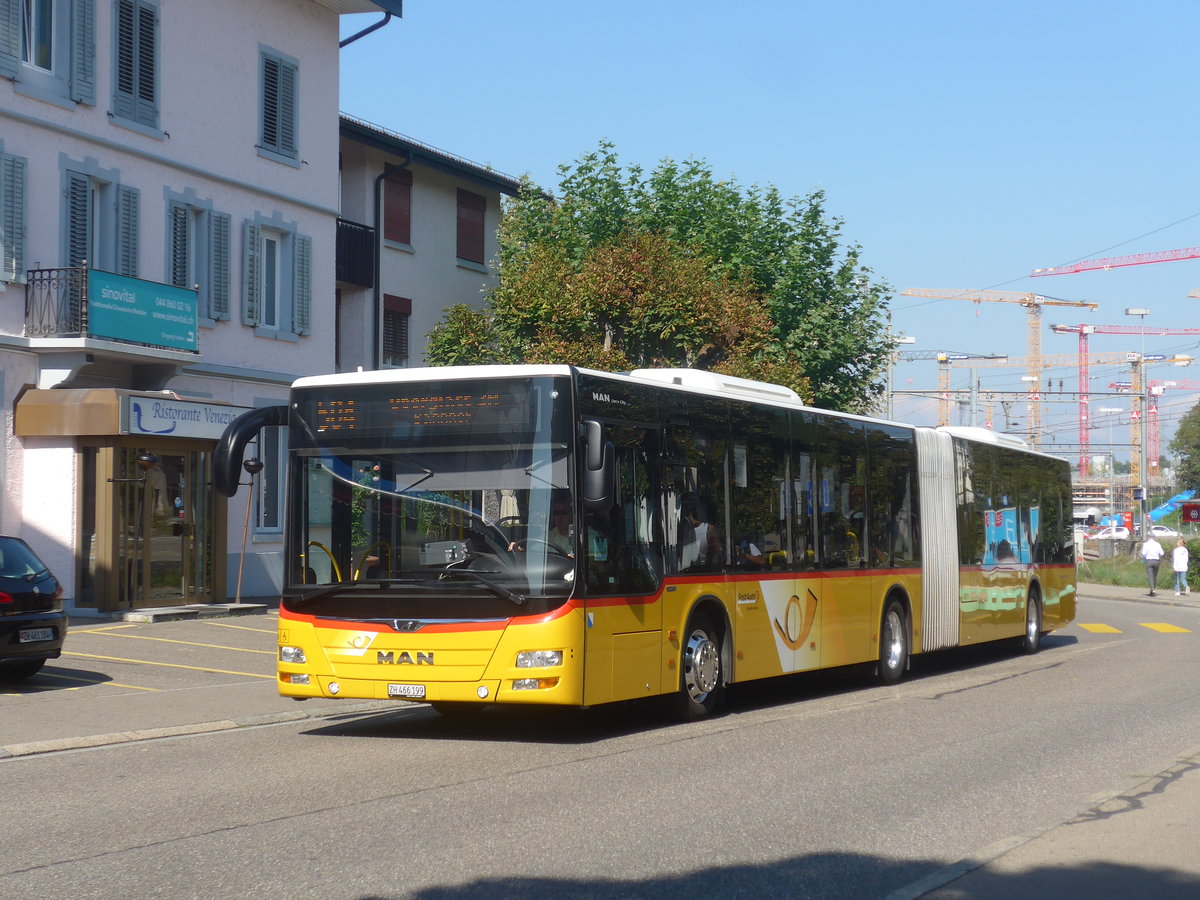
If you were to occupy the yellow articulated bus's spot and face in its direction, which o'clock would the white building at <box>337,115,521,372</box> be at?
The white building is roughly at 4 o'clock from the yellow articulated bus.

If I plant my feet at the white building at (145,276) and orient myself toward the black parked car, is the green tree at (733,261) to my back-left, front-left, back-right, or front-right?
back-left

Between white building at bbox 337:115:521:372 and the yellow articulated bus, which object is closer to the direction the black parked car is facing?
the white building

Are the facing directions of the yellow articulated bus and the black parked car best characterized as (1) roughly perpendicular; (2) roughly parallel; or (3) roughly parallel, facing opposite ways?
roughly perpendicular

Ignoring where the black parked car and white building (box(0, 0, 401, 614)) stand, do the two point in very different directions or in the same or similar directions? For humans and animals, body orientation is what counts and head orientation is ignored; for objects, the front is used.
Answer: very different directions

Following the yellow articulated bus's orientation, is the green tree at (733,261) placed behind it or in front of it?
behind

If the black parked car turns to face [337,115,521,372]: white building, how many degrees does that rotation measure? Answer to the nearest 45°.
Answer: approximately 90° to its right

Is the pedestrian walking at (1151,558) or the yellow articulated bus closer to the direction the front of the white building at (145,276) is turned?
the yellow articulated bus

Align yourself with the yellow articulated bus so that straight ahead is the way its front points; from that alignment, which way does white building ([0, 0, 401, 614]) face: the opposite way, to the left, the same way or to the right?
to the left

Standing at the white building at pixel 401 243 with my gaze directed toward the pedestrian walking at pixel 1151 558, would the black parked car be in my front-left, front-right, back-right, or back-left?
back-right

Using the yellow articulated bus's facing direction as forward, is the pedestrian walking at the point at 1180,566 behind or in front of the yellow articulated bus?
behind

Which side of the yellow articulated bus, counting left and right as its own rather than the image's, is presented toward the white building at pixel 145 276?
right

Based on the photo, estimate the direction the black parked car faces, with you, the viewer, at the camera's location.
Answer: facing away from the viewer and to the left of the viewer

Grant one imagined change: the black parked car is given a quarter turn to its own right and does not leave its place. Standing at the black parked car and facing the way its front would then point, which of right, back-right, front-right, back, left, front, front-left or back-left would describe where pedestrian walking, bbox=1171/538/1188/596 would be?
front

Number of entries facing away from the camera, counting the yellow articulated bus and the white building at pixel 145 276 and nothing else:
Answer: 0

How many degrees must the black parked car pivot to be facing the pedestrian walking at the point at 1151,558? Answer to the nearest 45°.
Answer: approximately 90° to its right

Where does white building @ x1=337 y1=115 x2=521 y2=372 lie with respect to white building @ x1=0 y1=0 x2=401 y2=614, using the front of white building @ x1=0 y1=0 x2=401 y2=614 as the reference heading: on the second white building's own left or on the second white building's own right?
on the second white building's own left

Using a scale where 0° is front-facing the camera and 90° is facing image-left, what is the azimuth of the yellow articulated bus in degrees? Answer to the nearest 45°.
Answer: approximately 45°
